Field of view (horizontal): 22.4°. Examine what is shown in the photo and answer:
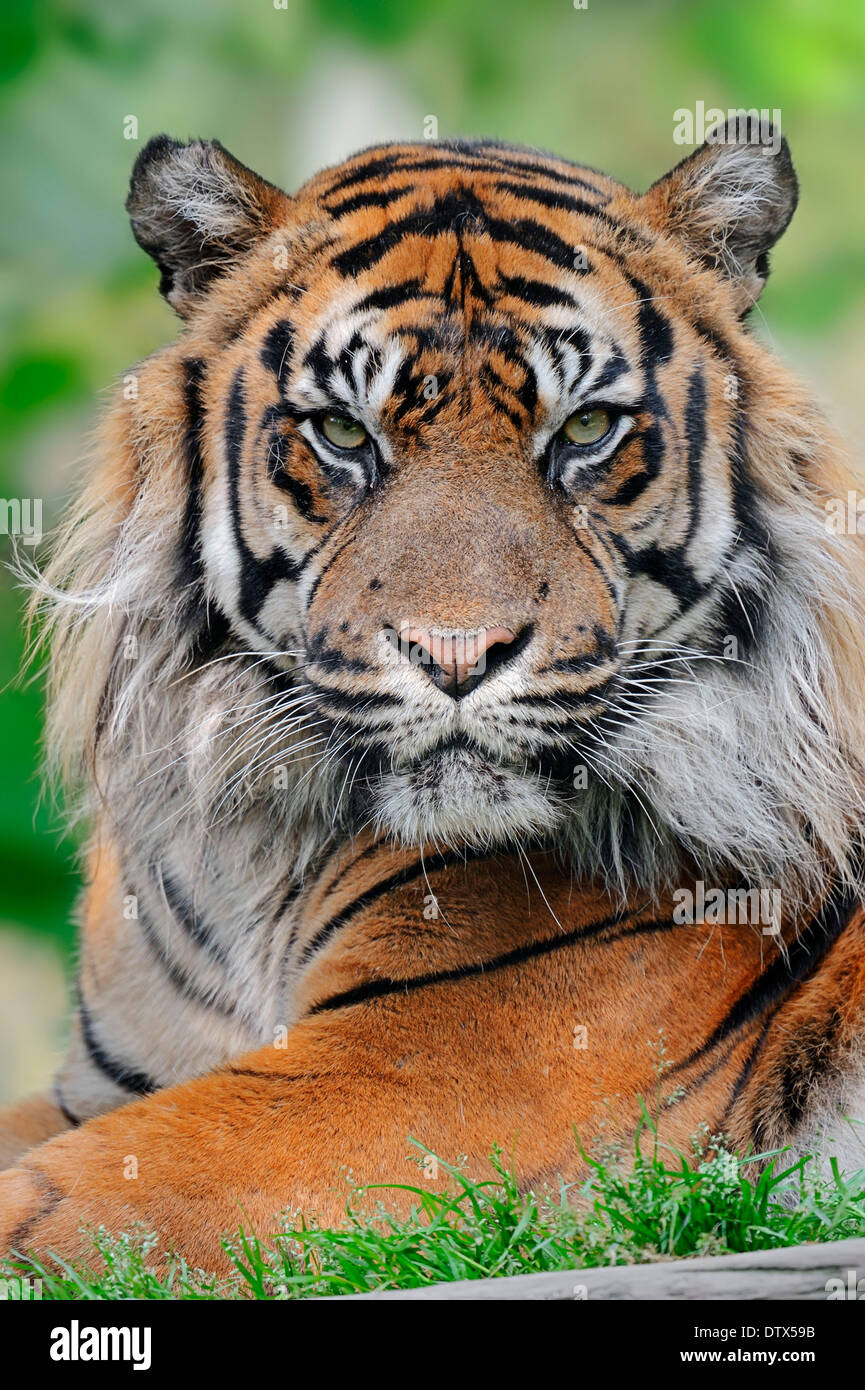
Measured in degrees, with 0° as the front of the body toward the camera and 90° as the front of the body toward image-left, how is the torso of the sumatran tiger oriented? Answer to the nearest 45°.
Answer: approximately 45°
